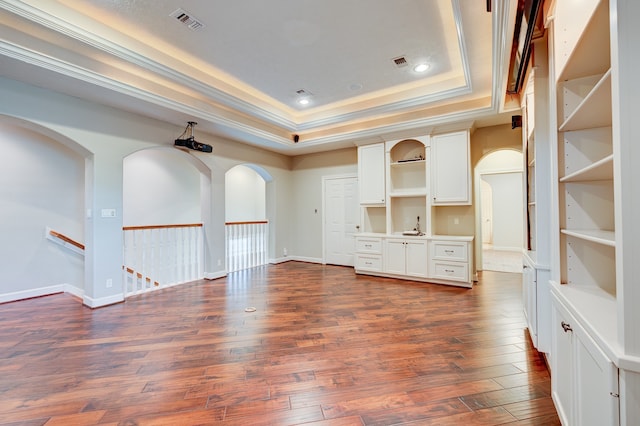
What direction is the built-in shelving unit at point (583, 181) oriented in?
to the viewer's left

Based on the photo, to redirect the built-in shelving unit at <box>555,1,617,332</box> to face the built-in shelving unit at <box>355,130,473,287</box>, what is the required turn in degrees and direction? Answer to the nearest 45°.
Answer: approximately 45° to its right

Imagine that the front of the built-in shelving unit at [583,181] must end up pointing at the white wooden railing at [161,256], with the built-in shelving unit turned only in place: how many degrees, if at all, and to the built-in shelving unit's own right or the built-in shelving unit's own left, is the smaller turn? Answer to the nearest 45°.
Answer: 0° — it already faces it

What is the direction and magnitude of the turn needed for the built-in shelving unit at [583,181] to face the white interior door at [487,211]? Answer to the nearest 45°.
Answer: approximately 90° to its right

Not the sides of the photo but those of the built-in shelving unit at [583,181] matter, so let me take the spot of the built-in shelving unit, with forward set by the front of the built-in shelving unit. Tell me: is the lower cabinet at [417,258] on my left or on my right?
on my right

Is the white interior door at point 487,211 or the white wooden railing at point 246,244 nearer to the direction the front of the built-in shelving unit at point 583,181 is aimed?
the white wooden railing

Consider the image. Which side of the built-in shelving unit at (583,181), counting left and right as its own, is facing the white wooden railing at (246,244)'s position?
front

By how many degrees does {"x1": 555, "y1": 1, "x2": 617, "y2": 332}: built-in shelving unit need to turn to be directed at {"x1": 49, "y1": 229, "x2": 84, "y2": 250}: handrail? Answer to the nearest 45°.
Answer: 0° — it already faces it
